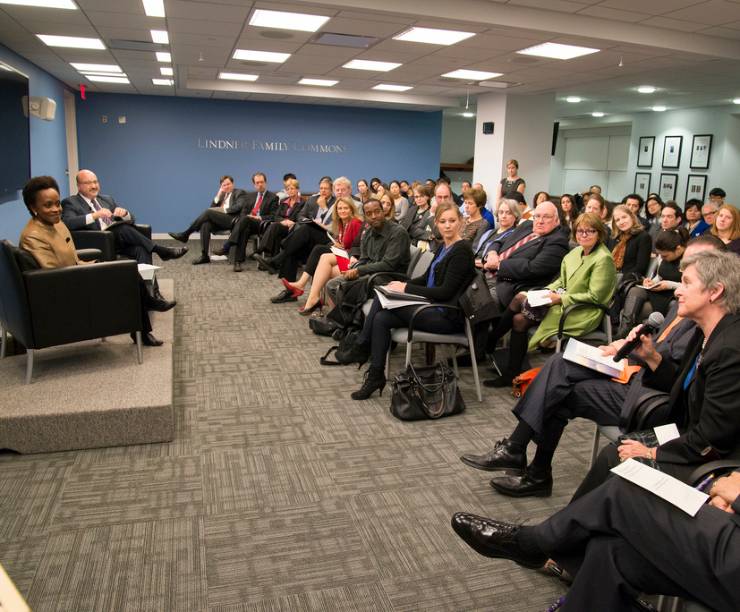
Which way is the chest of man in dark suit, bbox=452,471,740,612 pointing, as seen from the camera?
to the viewer's left

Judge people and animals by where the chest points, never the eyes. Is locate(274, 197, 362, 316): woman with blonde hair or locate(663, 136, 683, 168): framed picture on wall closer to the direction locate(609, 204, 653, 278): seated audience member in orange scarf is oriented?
the woman with blonde hair

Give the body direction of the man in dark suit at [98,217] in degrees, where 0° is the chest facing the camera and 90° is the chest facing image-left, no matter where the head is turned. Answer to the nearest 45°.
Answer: approximately 315°

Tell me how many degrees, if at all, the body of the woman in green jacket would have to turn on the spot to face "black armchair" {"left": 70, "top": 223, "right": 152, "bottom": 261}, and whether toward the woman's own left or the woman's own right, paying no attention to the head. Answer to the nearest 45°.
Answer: approximately 45° to the woman's own right

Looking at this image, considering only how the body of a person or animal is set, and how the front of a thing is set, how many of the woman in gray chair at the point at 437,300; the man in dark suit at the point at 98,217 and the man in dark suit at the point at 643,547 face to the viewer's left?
2

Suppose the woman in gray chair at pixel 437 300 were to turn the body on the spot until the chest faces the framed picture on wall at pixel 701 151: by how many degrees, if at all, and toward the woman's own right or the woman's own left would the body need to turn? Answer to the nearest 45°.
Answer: approximately 135° to the woman's own right

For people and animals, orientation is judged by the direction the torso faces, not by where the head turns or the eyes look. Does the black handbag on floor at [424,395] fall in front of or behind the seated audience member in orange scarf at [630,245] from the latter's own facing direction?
in front

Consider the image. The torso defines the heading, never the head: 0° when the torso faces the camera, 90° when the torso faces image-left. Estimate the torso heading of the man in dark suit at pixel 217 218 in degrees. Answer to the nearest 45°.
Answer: approximately 45°

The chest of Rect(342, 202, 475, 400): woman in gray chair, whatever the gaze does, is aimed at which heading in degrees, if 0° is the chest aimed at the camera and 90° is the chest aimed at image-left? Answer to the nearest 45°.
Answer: approximately 90°
